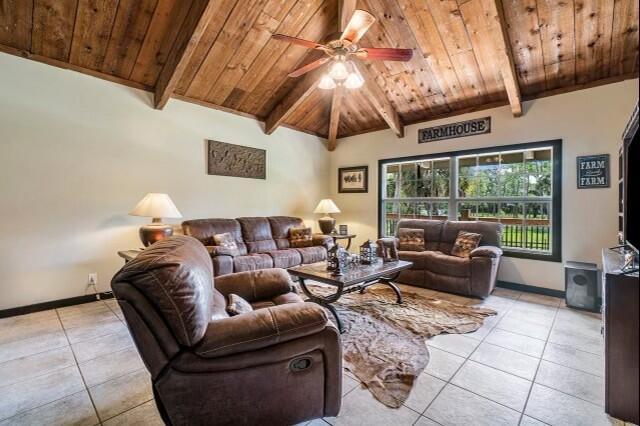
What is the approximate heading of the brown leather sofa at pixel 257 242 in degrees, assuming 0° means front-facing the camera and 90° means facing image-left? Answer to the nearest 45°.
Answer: approximately 315°

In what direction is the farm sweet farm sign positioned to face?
toward the camera

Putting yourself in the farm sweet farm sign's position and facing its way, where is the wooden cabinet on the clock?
The wooden cabinet is roughly at 12 o'clock from the farm sweet farm sign.

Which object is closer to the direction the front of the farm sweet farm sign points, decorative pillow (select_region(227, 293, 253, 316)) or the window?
the decorative pillow

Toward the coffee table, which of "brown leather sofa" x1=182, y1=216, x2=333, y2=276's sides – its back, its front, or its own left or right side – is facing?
front

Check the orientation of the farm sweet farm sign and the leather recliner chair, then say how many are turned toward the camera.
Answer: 1

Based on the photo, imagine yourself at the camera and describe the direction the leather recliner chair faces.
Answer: facing to the right of the viewer

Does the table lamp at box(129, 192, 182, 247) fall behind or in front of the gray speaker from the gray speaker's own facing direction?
in front
